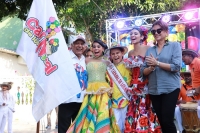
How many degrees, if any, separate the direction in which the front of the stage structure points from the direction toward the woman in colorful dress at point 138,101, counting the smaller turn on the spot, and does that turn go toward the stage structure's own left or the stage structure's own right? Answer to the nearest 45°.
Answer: approximately 45° to the stage structure's own left

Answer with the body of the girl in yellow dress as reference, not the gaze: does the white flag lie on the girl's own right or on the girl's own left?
on the girl's own right

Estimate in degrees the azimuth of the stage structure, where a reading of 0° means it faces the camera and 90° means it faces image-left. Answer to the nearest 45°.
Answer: approximately 45°

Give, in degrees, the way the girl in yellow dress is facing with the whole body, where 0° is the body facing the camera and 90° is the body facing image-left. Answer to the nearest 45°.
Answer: approximately 0°

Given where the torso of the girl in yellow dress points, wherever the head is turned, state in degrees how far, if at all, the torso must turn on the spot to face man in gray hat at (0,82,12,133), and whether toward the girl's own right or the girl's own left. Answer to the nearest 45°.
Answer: approximately 135° to the girl's own right

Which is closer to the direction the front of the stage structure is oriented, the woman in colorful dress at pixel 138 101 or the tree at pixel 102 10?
the woman in colorful dress

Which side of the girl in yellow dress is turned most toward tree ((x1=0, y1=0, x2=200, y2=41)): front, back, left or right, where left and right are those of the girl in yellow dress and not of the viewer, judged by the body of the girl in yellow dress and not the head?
back
